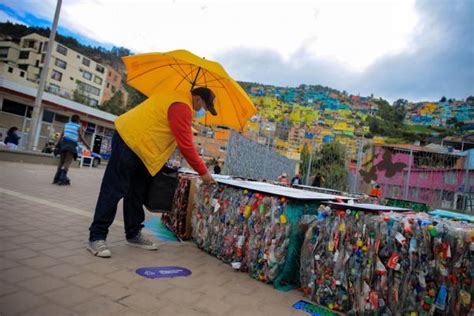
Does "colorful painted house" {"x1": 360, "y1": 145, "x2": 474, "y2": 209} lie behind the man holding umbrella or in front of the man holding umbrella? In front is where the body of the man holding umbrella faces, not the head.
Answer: in front

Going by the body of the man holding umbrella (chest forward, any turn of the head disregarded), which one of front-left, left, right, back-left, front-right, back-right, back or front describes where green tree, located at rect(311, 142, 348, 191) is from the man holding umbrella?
front-left

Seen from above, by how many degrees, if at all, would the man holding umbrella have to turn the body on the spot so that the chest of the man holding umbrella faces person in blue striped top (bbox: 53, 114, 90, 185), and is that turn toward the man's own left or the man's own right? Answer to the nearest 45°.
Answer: approximately 90° to the man's own left

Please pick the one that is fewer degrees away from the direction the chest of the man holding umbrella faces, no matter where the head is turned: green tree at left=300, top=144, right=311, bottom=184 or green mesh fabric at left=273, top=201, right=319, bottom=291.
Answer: the green mesh fabric

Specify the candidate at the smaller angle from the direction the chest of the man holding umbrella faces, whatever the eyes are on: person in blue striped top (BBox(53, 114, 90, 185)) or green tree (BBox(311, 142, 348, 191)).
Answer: the green tree

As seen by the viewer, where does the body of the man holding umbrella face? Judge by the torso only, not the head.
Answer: to the viewer's right

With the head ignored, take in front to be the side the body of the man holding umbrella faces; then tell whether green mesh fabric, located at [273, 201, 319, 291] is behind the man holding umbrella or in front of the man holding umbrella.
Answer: in front

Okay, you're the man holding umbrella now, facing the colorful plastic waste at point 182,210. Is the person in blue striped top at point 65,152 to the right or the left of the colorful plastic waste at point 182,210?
left

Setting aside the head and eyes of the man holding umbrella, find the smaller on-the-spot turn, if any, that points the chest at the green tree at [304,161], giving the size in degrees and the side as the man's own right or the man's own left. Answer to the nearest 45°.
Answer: approximately 45° to the man's own left
